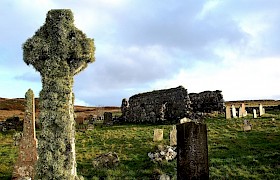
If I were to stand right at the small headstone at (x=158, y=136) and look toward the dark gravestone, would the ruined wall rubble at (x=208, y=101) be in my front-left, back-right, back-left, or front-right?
back-left

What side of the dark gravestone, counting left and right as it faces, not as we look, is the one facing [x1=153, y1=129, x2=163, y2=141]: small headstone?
back

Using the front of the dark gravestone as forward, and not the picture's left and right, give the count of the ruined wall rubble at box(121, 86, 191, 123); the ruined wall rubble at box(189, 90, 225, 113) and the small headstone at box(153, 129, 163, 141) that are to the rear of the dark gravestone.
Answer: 3

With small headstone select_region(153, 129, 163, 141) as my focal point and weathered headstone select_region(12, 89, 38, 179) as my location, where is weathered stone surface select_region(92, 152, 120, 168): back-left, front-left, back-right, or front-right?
front-right

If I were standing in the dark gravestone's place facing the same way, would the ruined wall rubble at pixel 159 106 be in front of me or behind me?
behind

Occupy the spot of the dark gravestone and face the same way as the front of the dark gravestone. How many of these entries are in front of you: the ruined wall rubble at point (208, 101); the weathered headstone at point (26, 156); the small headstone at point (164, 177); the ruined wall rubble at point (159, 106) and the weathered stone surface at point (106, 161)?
0

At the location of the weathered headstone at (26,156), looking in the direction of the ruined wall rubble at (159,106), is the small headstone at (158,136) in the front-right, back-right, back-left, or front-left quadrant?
front-right

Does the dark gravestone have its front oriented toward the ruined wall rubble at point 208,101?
no

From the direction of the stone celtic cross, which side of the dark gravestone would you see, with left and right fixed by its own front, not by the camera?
right

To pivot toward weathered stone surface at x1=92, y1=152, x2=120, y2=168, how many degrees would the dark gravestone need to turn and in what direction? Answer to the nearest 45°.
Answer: approximately 135° to its right

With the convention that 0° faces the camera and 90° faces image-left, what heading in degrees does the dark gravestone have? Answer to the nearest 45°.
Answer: approximately 0°

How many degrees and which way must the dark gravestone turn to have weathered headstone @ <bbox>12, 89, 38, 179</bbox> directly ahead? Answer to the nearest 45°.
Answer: approximately 135° to its right
